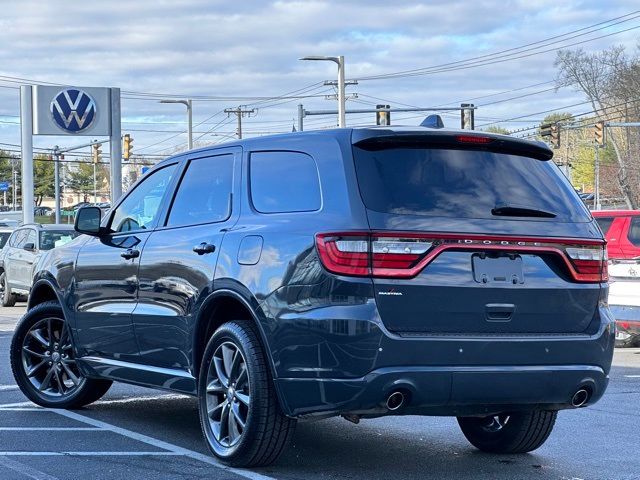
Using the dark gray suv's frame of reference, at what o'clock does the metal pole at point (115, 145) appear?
The metal pole is roughly at 1 o'clock from the dark gray suv.

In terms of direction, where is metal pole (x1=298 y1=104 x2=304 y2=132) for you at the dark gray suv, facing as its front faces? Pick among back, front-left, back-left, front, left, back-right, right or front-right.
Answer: front-right

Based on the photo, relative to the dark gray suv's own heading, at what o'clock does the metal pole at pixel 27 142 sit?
The metal pole is roughly at 1 o'clock from the dark gray suv.

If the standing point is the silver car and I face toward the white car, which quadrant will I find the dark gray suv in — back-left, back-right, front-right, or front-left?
front-right

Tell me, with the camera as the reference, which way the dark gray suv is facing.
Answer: facing away from the viewer and to the left of the viewer

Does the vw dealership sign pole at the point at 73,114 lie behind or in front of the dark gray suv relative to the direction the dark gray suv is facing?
in front

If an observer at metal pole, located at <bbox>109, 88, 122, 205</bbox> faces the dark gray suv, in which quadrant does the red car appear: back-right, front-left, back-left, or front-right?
front-left

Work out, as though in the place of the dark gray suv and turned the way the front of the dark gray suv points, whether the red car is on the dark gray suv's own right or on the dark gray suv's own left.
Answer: on the dark gray suv's own right

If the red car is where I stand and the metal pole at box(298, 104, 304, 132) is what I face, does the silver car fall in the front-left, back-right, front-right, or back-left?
front-left

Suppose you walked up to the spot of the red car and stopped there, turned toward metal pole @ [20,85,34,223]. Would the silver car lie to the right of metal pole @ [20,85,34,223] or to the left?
left

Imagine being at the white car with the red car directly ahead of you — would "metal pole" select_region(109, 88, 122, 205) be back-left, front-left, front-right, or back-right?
front-left
